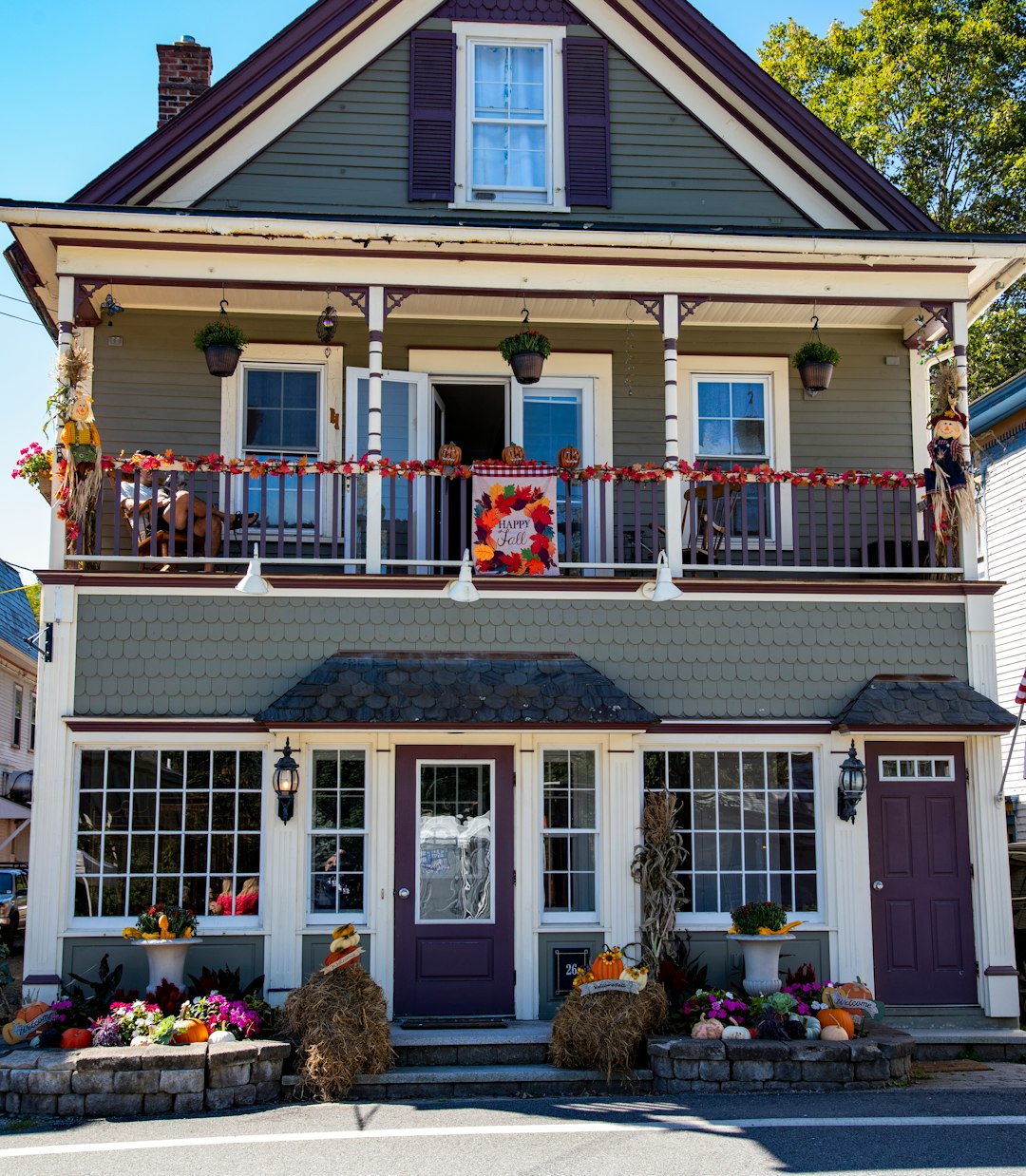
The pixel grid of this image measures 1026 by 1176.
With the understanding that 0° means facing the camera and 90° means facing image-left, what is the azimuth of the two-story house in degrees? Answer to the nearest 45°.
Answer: approximately 0°

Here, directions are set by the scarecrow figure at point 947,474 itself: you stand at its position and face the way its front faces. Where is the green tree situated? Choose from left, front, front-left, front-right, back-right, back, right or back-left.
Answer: back

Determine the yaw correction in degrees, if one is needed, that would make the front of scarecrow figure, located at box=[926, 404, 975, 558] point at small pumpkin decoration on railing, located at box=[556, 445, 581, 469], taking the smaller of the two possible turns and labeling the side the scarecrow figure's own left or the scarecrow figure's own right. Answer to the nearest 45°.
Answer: approximately 90° to the scarecrow figure's own right

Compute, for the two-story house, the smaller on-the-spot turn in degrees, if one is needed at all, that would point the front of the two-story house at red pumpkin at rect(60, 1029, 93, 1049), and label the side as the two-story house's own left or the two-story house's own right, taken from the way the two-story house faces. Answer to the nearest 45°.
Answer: approximately 45° to the two-story house's own right

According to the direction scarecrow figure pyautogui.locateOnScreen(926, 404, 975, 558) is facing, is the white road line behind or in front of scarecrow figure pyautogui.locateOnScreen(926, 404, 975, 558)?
in front

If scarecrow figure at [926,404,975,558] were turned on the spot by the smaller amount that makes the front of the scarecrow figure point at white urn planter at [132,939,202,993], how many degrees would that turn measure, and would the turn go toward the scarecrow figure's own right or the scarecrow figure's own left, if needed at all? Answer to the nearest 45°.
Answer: approximately 45° to the scarecrow figure's own right
